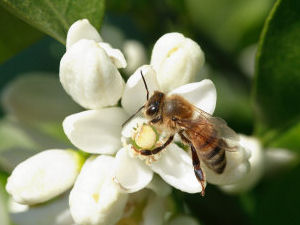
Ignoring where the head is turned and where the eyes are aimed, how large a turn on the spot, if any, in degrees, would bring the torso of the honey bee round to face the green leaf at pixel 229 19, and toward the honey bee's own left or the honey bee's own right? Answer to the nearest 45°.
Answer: approximately 90° to the honey bee's own right

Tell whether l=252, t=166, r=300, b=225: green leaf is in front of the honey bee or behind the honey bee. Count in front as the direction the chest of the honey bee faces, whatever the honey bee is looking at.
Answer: behind

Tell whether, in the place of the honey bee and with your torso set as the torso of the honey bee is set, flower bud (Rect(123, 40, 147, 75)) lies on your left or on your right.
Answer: on your right

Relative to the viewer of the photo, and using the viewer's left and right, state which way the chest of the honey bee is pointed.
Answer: facing to the left of the viewer
